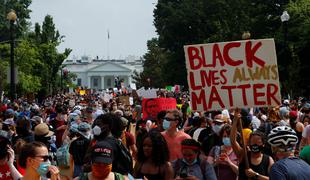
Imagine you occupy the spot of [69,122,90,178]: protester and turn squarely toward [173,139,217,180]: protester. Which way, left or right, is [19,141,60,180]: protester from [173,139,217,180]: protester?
right

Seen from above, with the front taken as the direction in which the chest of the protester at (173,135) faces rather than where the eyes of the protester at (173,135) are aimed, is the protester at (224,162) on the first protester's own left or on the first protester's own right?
on the first protester's own left

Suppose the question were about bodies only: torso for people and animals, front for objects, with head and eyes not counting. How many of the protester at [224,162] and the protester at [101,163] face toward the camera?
2

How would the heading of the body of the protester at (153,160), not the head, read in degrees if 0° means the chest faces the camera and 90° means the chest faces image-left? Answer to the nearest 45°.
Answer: approximately 45°
